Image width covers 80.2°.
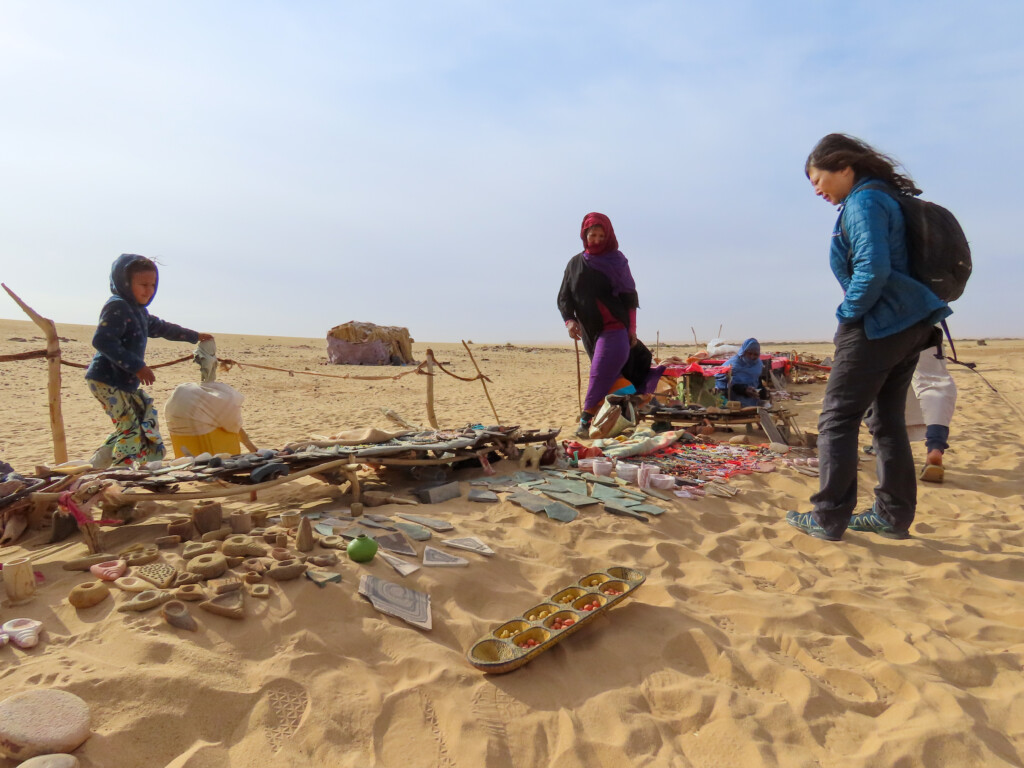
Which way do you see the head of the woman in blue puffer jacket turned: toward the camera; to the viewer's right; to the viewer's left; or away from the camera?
to the viewer's left

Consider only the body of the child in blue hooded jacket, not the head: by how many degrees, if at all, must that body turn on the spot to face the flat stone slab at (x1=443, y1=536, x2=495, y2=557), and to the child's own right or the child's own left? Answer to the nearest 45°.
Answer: approximately 45° to the child's own right

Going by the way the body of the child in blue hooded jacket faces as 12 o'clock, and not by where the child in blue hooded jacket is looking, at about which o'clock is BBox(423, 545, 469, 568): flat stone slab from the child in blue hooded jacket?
The flat stone slab is roughly at 2 o'clock from the child in blue hooded jacket.

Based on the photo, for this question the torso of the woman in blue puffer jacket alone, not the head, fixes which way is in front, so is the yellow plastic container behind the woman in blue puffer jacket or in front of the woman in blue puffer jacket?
in front

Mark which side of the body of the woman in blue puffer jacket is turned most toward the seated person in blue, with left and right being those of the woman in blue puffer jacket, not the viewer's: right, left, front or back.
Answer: right

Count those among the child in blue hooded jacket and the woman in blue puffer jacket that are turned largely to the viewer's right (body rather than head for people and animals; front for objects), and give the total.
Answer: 1

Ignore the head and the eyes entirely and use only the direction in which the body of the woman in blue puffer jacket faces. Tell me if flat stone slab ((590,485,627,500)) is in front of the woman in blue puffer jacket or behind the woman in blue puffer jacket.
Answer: in front

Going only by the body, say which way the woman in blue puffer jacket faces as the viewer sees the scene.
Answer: to the viewer's left

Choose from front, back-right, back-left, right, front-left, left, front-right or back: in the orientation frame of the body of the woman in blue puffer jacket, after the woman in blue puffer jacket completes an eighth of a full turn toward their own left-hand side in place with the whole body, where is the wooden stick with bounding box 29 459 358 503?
front

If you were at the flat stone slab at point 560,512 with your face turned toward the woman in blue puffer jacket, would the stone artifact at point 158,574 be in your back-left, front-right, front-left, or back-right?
back-right

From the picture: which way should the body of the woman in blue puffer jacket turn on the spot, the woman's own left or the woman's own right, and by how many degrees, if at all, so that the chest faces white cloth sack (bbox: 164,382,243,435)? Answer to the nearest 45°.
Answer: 0° — they already face it

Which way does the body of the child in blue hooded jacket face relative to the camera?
to the viewer's right

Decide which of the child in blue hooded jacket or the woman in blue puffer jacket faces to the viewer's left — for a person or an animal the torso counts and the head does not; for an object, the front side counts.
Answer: the woman in blue puffer jacket

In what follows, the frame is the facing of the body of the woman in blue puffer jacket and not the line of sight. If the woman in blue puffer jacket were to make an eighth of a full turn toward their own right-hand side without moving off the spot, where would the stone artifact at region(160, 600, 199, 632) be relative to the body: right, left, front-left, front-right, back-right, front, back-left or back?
left
